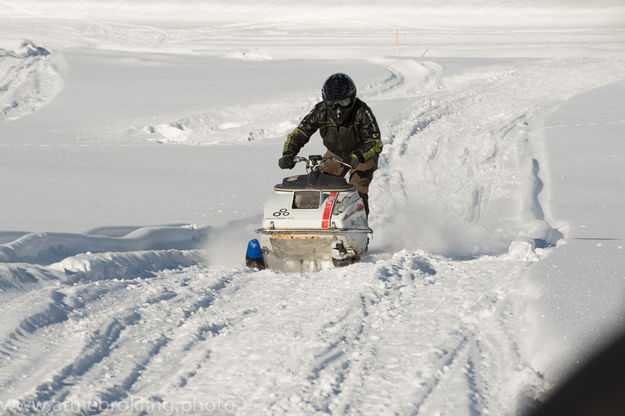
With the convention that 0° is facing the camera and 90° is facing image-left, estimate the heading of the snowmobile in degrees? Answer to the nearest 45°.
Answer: approximately 0°
